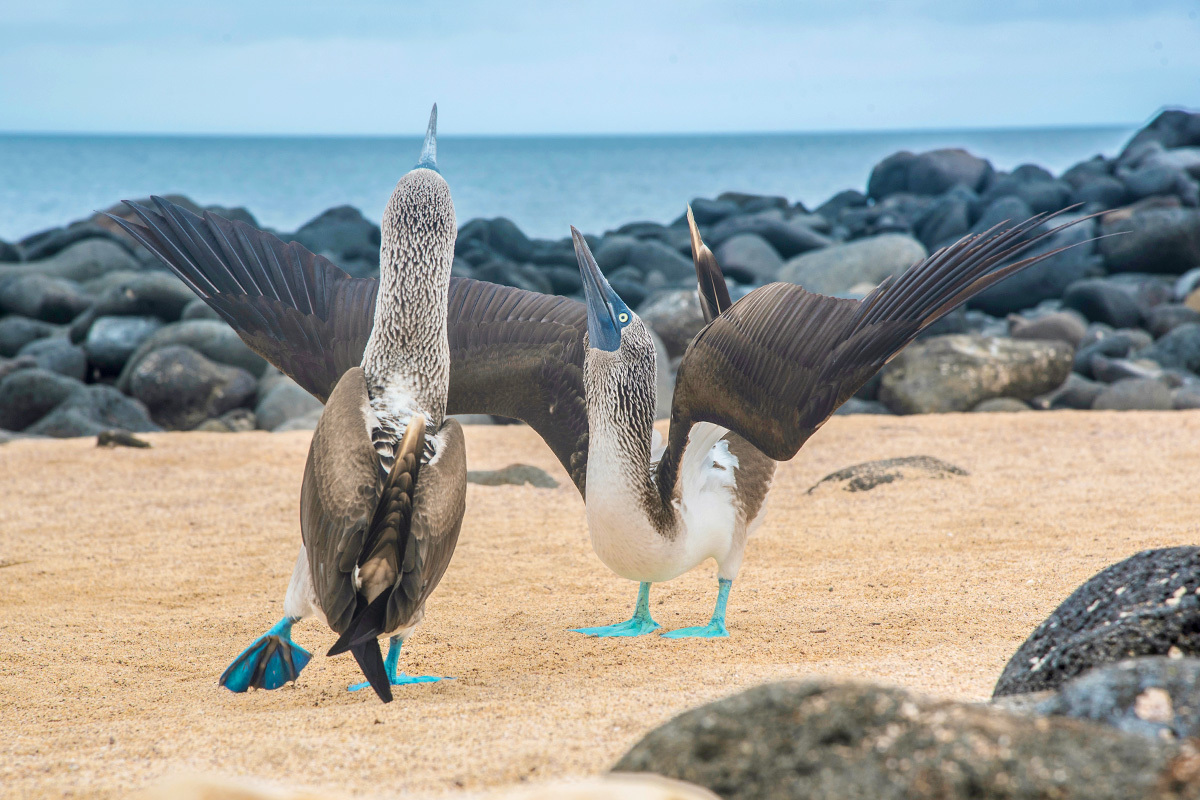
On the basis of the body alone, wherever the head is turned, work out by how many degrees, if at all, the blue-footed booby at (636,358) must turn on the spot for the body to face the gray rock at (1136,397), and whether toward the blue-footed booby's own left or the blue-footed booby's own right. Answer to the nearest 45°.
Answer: approximately 180°

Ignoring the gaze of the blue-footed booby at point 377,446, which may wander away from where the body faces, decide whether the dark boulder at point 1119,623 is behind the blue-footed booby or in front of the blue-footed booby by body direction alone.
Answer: behind

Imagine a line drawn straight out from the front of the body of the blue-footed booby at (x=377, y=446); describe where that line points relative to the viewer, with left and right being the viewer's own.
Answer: facing away from the viewer

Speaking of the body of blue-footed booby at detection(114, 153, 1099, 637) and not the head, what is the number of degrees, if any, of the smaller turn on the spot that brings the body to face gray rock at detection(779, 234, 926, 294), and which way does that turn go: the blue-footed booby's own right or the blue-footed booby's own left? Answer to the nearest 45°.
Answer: approximately 135° to the blue-footed booby's own right

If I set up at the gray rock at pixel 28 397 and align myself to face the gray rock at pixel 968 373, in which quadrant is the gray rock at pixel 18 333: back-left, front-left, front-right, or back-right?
back-left

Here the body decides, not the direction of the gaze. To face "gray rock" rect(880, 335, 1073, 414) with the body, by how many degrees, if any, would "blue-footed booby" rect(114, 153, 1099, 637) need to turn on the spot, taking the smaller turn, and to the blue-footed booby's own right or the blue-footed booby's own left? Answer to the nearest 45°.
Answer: approximately 180°

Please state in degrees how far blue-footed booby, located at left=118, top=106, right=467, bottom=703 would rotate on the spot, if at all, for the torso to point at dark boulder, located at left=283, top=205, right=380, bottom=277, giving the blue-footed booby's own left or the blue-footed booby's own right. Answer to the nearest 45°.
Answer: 0° — it already faces it

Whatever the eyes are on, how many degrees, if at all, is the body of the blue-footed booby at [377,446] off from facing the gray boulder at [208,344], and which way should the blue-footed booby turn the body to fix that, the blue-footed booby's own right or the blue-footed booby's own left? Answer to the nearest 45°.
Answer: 0° — it already faces it

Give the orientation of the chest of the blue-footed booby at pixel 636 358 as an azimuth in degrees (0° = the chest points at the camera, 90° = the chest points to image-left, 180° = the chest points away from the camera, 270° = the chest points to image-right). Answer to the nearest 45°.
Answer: approximately 45°

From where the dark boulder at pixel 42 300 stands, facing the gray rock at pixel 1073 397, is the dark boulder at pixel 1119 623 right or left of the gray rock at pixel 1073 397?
right
